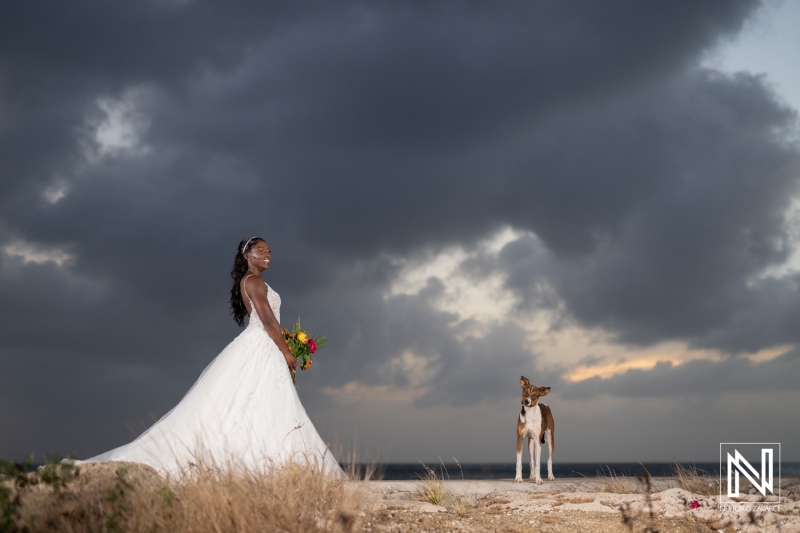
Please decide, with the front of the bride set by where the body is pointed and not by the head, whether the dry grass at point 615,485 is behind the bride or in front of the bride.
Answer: in front

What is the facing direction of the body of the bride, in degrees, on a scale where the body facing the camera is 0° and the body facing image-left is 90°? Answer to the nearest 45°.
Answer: approximately 270°

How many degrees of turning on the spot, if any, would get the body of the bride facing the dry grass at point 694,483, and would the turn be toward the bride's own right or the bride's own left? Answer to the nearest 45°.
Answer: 0° — they already face it

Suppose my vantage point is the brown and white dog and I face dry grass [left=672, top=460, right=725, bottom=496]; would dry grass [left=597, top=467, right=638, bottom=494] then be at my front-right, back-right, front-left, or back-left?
front-right

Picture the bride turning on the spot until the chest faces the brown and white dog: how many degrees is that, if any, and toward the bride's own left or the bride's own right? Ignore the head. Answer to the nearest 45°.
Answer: approximately 45° to the bride's own left

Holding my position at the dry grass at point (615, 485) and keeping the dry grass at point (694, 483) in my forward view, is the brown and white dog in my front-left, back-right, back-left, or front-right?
back-left
